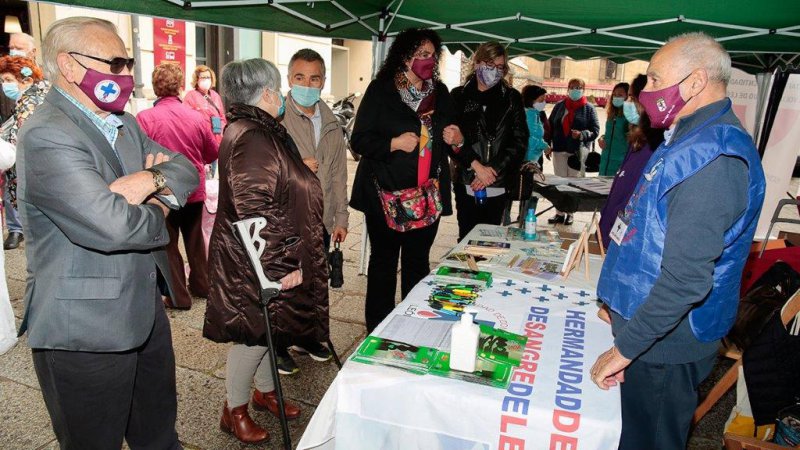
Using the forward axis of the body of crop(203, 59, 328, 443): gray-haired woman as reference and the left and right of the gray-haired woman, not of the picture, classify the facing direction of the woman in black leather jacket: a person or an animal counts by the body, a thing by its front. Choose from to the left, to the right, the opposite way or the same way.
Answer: to the right

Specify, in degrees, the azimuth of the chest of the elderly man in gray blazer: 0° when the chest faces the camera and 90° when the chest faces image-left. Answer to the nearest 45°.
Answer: approximately 315°

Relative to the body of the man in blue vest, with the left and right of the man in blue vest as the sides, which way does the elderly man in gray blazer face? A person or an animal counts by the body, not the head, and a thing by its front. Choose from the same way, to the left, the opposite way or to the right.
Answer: the opposite way

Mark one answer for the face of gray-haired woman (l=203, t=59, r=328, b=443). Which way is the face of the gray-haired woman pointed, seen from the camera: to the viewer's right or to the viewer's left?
to the viewer's right

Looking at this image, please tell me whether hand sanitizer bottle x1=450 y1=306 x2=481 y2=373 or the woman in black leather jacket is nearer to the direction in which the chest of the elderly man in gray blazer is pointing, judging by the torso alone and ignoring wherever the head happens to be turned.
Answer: the hand sanitizer bottle

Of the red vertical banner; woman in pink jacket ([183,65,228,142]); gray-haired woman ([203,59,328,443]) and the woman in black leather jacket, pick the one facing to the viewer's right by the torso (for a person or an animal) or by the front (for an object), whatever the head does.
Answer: the gray-haired woman
